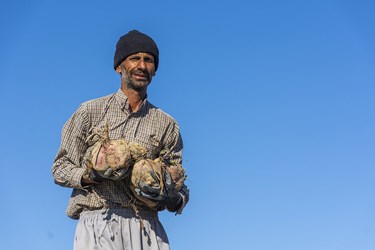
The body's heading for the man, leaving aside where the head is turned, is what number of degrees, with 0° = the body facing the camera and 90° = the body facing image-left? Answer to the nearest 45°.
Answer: approximately 315°
